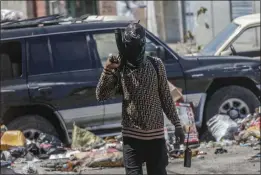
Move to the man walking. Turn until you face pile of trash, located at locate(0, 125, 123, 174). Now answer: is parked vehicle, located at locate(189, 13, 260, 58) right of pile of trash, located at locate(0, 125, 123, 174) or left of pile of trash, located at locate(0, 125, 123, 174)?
right

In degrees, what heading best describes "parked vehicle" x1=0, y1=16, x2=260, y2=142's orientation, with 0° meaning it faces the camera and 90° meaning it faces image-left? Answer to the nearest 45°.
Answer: approximately 270°

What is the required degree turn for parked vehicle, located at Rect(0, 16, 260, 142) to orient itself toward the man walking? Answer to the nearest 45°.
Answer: approximately 90° to its right

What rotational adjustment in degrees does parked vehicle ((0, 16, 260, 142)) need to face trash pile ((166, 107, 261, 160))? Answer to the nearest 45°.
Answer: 0° — it already faces it

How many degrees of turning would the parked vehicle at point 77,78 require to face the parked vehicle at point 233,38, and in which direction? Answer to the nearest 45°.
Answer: approximately 45° to its left

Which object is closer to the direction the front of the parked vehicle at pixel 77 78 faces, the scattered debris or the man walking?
the scattered debris

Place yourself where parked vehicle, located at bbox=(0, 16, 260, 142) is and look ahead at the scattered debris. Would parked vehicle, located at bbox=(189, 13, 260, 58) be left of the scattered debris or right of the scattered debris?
left
